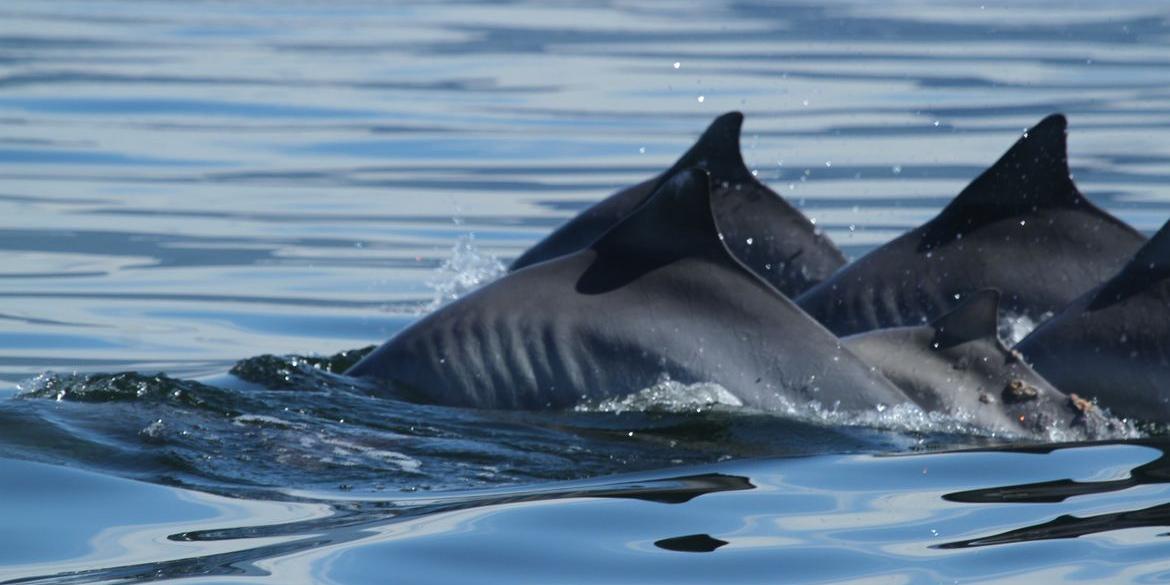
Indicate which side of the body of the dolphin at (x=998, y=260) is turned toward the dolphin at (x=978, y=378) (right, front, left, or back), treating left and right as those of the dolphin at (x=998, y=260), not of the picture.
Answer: left

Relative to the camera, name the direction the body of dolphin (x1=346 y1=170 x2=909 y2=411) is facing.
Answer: to the viewer's left

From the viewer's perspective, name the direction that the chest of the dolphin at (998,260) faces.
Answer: to the viewer's left

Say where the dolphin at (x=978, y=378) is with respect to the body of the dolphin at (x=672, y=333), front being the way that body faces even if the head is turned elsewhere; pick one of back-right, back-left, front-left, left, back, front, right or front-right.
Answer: back

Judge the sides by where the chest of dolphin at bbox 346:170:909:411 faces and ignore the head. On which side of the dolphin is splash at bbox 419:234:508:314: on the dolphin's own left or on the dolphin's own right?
on the dolphin's own right

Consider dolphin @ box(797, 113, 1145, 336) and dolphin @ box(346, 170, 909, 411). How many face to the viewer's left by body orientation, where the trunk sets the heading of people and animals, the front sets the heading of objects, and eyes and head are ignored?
2

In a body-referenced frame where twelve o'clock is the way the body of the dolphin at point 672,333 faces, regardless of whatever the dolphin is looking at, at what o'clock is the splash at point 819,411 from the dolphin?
The splash is roughly at 6 o'clock from the dolphin.

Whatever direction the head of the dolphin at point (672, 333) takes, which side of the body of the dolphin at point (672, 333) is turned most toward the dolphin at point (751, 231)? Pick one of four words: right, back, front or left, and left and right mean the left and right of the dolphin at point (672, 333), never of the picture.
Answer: right
